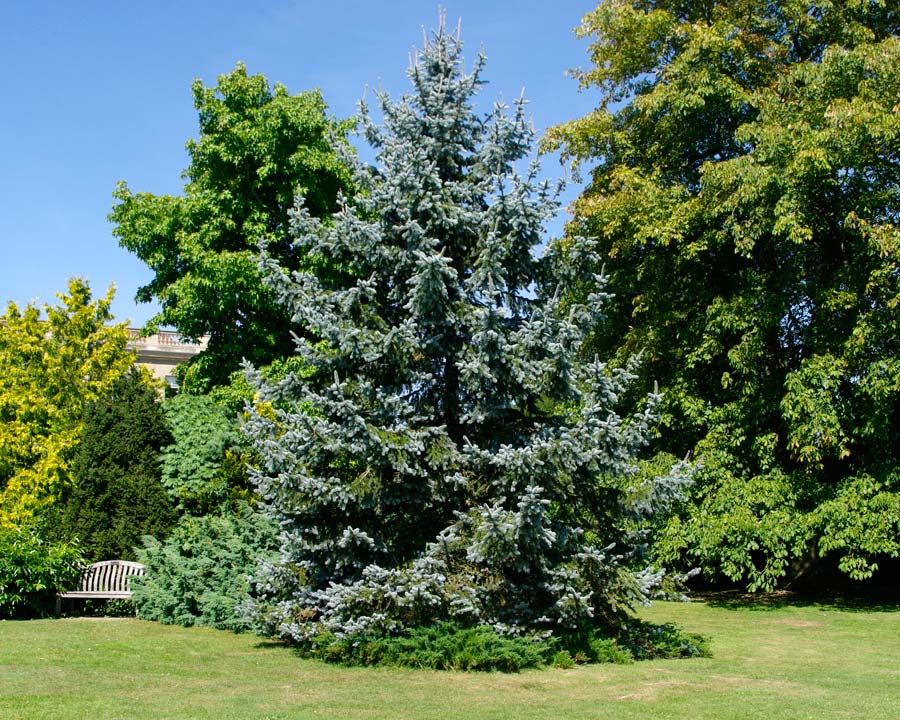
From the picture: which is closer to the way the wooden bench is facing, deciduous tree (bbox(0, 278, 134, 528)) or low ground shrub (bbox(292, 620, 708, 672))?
the low ground shrub

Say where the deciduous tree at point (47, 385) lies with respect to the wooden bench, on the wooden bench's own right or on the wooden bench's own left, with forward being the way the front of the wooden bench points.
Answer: on the wooden bench's own right

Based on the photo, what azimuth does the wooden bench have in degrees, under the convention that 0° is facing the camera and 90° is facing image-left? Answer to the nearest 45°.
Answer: approximately 45°

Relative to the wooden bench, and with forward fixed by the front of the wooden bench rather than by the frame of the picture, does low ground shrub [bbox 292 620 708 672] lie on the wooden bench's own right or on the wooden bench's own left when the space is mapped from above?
on the wooden bench's own left

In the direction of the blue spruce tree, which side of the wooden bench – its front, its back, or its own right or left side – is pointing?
left

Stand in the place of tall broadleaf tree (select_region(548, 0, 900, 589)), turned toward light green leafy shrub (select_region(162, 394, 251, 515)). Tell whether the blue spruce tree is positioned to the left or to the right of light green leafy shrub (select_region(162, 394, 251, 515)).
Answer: left

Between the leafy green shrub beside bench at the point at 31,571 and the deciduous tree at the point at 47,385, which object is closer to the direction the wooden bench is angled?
the leafy green shrub beside bench

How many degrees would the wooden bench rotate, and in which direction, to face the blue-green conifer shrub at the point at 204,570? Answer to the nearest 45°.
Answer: approximately 90° to its left
